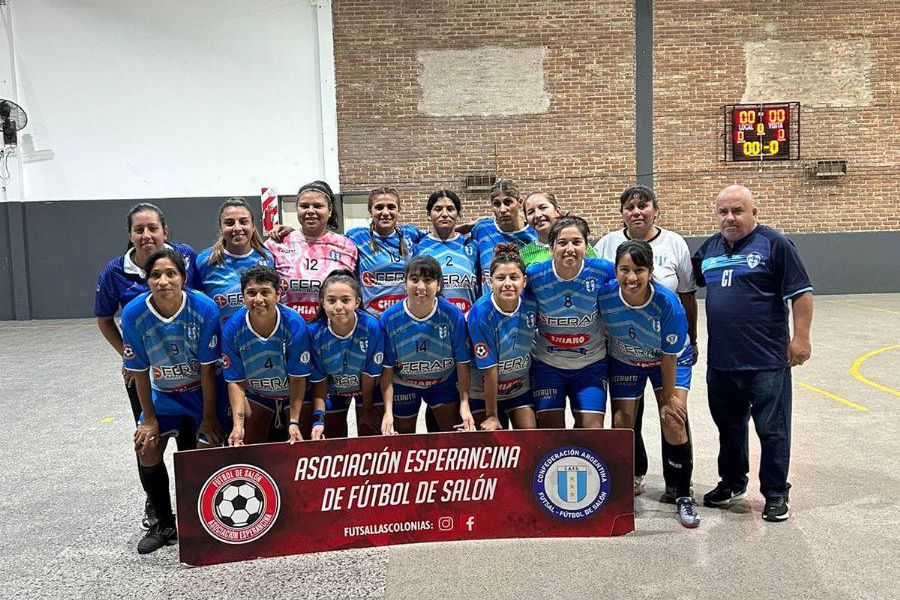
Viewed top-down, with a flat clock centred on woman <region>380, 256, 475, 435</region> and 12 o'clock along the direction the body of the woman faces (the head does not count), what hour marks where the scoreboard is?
The scoreboard is roughly at 7 o'clock from the woman.

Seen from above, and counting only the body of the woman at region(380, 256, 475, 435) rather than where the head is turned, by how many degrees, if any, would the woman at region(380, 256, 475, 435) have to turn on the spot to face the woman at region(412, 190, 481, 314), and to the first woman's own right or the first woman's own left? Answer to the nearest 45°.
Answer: approximately 180°

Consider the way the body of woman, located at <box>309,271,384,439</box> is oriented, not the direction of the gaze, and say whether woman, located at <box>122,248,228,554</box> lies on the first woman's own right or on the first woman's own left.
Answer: on the first woman's own right

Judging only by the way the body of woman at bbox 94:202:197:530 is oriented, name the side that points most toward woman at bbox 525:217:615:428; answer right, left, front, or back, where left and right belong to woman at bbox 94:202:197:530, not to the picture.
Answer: left

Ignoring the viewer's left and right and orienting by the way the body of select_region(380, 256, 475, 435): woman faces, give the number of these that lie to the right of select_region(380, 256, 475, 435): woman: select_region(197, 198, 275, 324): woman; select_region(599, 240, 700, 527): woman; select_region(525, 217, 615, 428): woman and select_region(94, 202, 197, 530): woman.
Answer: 2

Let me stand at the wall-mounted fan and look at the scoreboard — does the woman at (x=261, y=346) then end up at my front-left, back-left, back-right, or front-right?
front-right

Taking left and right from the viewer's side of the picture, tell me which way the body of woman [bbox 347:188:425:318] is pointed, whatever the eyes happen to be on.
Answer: facing the viewer

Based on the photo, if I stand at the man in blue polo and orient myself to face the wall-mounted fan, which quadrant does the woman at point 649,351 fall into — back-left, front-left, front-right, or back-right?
front-left

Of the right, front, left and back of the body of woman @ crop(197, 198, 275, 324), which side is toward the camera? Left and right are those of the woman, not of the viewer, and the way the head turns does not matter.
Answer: front

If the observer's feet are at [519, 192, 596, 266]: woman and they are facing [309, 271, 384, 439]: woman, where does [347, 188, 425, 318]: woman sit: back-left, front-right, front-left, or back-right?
front-right
